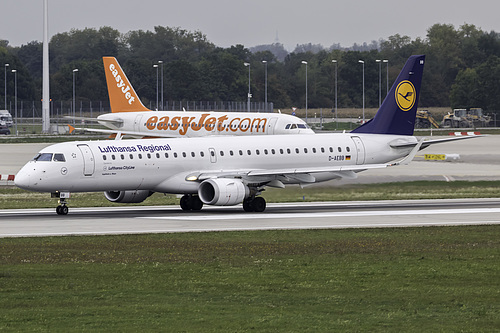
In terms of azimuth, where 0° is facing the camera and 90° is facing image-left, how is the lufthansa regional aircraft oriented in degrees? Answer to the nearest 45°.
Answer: approximately 45°
